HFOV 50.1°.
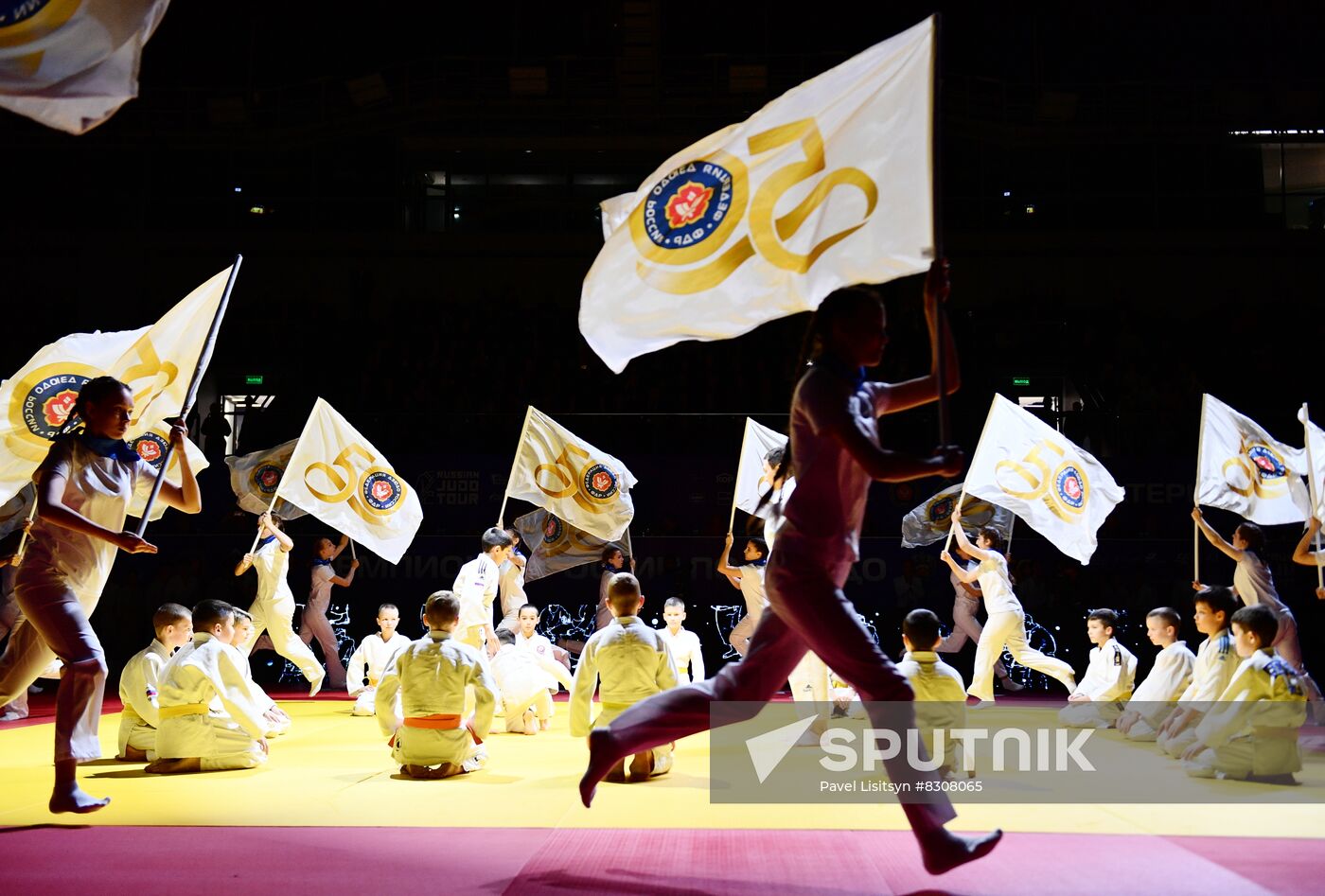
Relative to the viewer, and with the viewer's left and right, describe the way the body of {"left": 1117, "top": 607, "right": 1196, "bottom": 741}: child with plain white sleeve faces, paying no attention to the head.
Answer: facing to the left of the viewer

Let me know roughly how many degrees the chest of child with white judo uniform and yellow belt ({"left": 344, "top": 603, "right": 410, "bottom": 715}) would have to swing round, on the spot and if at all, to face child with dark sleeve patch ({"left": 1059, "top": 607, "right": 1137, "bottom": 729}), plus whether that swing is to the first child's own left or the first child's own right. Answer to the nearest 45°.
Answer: approximately 45° to the first child's own left
